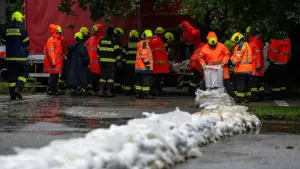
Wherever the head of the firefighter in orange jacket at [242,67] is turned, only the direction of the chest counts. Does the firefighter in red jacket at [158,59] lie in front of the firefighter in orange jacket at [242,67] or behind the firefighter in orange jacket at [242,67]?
in front

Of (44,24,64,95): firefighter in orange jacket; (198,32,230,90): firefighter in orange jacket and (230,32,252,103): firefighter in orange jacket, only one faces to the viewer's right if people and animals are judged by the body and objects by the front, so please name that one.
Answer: (44,24,64,95): firefighter in orange jacket

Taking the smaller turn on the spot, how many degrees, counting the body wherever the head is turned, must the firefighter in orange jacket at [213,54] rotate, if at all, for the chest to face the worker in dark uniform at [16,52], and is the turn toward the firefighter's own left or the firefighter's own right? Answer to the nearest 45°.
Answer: approximately 90° to the firefighter's own right
